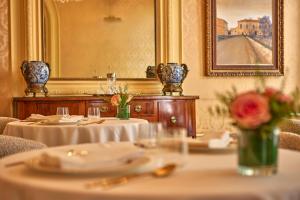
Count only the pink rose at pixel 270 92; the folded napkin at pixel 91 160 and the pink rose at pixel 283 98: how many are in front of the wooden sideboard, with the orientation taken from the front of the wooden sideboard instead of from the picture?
3

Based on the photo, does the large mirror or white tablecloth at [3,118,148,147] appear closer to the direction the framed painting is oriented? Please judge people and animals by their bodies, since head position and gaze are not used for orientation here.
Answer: the white tablecloth

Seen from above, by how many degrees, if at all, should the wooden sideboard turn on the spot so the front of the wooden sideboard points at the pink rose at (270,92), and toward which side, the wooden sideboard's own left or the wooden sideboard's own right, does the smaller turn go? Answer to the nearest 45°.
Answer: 0° — it already faces it

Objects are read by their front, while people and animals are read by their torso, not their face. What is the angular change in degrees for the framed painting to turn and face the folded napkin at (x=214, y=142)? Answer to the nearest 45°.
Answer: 0° — it already faces it

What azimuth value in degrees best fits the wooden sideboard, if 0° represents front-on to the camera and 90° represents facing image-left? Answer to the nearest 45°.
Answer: approximately 0°

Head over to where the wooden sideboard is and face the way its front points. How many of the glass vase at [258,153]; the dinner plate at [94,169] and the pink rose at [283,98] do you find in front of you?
3

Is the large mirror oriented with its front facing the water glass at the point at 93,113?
yes

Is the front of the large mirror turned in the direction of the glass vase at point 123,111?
yes

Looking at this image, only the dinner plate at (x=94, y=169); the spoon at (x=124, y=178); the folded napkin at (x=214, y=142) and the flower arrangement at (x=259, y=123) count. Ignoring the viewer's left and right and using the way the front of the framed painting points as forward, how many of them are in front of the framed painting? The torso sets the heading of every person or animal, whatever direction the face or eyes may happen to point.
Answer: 4

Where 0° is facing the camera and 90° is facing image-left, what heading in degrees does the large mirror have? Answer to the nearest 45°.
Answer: approximately 0°

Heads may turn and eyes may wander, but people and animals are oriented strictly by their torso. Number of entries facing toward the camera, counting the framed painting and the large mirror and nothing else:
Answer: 2
